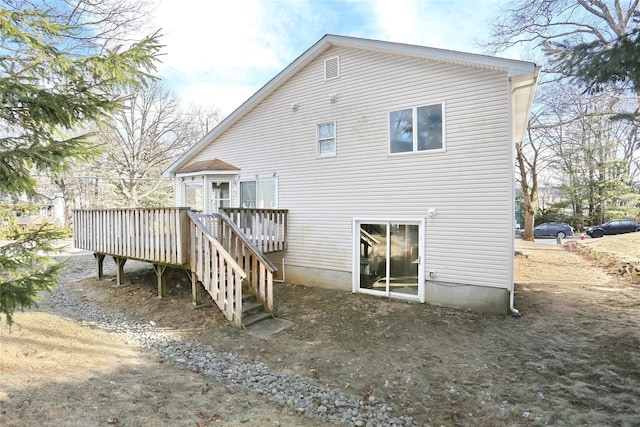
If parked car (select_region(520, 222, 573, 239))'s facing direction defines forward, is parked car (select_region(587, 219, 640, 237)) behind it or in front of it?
behind

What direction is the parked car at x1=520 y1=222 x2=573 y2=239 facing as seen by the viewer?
to the viewer's left

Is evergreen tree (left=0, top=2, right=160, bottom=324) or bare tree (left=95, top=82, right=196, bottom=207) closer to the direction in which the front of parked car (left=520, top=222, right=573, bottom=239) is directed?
the bare tree

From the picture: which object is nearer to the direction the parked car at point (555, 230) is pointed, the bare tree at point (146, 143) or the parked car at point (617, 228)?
the bare tree

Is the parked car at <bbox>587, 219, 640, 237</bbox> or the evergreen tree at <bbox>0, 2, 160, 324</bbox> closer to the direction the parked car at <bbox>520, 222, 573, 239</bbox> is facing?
the evergreen tree

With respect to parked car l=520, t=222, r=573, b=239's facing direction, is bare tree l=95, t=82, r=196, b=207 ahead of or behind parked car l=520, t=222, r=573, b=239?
ahead

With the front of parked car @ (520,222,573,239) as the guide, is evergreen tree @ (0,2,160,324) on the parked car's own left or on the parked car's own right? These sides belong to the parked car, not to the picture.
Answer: on the parked car's own left

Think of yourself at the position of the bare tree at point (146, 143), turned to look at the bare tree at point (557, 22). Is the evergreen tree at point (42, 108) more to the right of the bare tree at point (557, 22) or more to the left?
right
